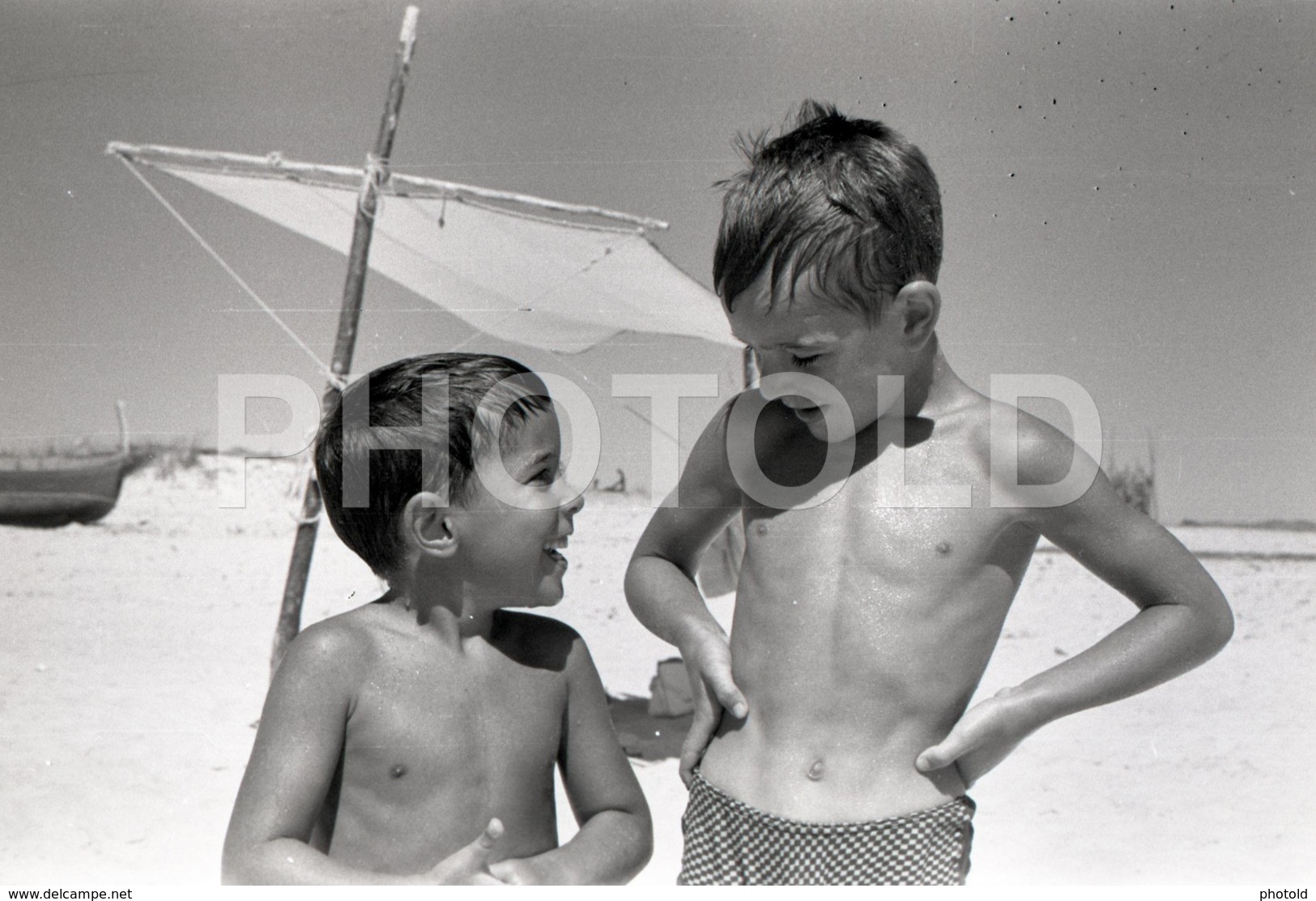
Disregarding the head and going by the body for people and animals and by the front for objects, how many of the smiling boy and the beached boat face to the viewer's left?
0

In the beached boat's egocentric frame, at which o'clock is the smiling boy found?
The smiling boy is roughly at 3 o'clock from the beached boat.

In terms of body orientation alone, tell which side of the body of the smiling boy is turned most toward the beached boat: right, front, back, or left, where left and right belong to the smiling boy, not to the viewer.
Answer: back

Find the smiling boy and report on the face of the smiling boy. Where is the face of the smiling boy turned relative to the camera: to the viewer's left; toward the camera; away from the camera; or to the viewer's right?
to the viewer's right

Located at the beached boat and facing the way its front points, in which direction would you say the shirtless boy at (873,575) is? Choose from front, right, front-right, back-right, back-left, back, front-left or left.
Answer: right

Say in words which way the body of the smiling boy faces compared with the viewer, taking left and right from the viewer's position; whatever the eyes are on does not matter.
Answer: facing the viewer and to the right of the viewer

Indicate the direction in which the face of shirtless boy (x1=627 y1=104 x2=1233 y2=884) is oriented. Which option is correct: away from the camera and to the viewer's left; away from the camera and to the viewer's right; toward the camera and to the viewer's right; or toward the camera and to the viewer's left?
toward the camera and to the viewer's left

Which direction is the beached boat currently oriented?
to the viewer's right
